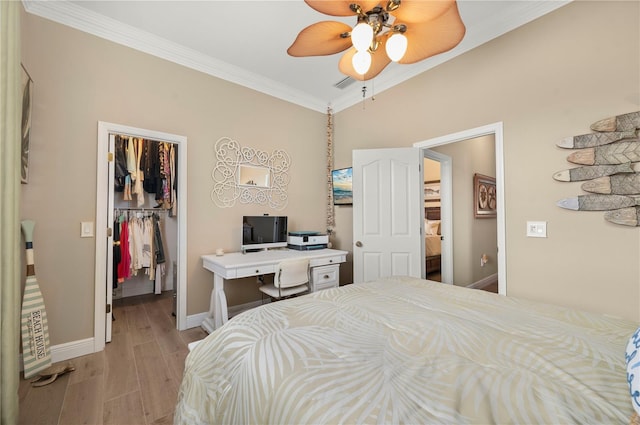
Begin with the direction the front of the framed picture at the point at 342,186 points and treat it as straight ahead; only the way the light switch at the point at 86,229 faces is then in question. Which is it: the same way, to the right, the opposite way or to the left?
to the left

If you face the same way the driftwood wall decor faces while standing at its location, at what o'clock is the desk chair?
The desk chair is roughly at 2 o'clock from the driftwood wall decor.

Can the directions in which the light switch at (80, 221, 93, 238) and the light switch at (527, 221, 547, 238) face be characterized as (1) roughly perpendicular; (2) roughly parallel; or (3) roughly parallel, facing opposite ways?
roughly perpendicular

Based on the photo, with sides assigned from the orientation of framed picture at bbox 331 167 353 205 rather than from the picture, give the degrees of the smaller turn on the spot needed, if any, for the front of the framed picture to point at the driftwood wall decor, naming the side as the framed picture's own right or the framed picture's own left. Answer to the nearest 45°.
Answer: approximately 90° to the framed picture's own left

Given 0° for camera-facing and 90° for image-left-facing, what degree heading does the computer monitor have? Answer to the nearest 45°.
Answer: approximately 315°

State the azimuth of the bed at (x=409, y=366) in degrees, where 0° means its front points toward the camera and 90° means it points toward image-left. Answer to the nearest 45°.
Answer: approximately 135°

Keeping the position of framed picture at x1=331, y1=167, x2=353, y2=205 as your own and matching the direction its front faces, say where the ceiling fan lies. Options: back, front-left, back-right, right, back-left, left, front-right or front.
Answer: front-left
